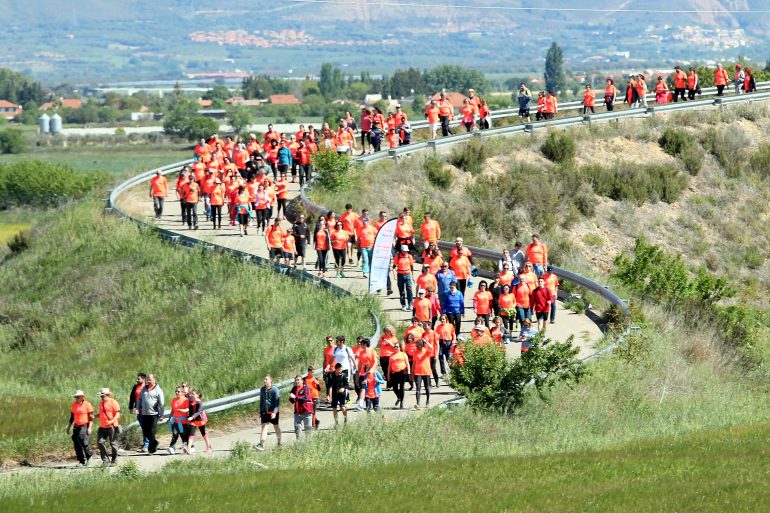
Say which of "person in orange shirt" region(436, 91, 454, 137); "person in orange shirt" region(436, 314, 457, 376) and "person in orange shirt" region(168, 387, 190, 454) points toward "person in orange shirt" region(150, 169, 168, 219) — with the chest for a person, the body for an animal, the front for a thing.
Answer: "person in orange shirt" region(436, 91, 454, 137)

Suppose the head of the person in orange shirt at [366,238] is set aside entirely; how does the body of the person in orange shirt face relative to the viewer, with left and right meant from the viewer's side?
facing the viewer

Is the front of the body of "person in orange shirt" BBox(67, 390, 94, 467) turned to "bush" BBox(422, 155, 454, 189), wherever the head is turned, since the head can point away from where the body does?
no

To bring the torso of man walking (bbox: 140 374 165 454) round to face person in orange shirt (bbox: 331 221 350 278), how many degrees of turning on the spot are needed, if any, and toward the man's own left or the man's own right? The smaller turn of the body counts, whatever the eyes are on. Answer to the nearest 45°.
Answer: approximately 180°

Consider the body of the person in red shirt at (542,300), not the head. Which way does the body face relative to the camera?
toward the camera

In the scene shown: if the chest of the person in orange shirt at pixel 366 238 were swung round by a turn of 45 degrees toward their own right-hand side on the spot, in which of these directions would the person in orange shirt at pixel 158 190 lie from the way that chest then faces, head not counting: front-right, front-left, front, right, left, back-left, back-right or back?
right

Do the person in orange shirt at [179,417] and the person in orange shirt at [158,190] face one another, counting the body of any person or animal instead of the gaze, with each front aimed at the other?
no

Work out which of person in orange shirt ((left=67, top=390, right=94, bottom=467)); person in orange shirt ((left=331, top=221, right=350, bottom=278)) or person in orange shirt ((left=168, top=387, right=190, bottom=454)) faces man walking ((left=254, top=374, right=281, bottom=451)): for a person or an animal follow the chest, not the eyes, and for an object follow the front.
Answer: person in orange shirt ((left=331, top=221, right=350, bottom=278))

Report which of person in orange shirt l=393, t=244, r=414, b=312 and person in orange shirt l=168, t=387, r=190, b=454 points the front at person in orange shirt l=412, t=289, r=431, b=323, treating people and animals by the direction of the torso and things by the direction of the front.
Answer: person in orange shirt l=393, t=244, r=414, b=312

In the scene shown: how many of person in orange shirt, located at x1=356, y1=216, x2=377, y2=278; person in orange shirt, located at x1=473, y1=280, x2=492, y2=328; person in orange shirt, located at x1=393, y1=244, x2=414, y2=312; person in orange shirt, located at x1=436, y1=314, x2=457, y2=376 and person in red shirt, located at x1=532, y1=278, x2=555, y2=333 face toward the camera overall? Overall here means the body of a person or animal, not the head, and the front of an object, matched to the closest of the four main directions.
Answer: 5

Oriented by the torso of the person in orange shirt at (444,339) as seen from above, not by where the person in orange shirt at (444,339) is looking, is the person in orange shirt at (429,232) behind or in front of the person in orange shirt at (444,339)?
behind

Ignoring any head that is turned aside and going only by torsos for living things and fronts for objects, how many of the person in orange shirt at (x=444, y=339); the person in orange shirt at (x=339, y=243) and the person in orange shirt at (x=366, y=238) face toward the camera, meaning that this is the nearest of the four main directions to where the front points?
3

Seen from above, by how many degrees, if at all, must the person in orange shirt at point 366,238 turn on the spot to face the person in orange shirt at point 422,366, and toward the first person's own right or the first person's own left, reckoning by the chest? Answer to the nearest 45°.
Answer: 0° — they already face them

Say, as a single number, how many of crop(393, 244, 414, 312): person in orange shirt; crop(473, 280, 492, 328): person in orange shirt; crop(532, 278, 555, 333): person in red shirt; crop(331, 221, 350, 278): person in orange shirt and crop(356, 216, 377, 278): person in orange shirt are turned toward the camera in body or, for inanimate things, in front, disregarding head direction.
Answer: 5

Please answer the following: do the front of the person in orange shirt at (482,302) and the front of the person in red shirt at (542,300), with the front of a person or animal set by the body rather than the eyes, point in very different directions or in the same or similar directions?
same or similar directions

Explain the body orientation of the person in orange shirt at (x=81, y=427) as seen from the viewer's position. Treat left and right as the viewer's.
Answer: facing the viewer and to the left of the viewer

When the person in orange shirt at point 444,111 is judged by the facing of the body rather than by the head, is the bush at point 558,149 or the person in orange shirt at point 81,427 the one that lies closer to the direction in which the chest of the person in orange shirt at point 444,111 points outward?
the person in orange shirt

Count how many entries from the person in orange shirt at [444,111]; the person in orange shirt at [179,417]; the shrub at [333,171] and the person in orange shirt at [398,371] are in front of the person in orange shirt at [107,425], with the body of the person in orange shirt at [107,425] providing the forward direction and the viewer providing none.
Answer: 0
